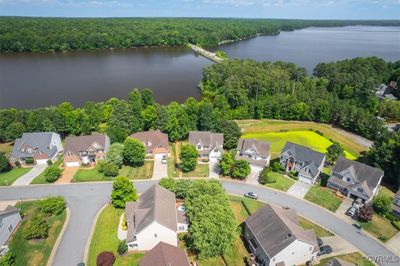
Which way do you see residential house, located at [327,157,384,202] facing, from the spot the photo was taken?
facing the viewer and to the left of the viewer

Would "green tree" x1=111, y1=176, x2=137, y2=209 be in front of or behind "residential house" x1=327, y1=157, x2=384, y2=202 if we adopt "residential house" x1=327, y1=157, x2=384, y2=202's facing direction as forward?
in front

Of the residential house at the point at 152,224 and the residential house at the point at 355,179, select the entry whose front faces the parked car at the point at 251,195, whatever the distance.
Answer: the residential house at the point at 355,179

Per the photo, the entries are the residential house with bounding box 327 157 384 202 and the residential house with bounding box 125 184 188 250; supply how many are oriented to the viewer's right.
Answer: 0

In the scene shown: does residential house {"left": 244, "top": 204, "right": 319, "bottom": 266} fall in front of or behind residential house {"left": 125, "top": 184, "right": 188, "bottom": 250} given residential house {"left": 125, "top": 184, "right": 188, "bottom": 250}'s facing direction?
behind

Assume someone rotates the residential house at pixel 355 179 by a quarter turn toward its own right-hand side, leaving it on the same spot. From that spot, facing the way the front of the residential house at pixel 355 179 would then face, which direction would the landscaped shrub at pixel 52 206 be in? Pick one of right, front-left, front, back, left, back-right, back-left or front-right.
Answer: left

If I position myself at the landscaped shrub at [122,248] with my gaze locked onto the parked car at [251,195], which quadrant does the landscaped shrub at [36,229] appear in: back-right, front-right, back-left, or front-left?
back-left
